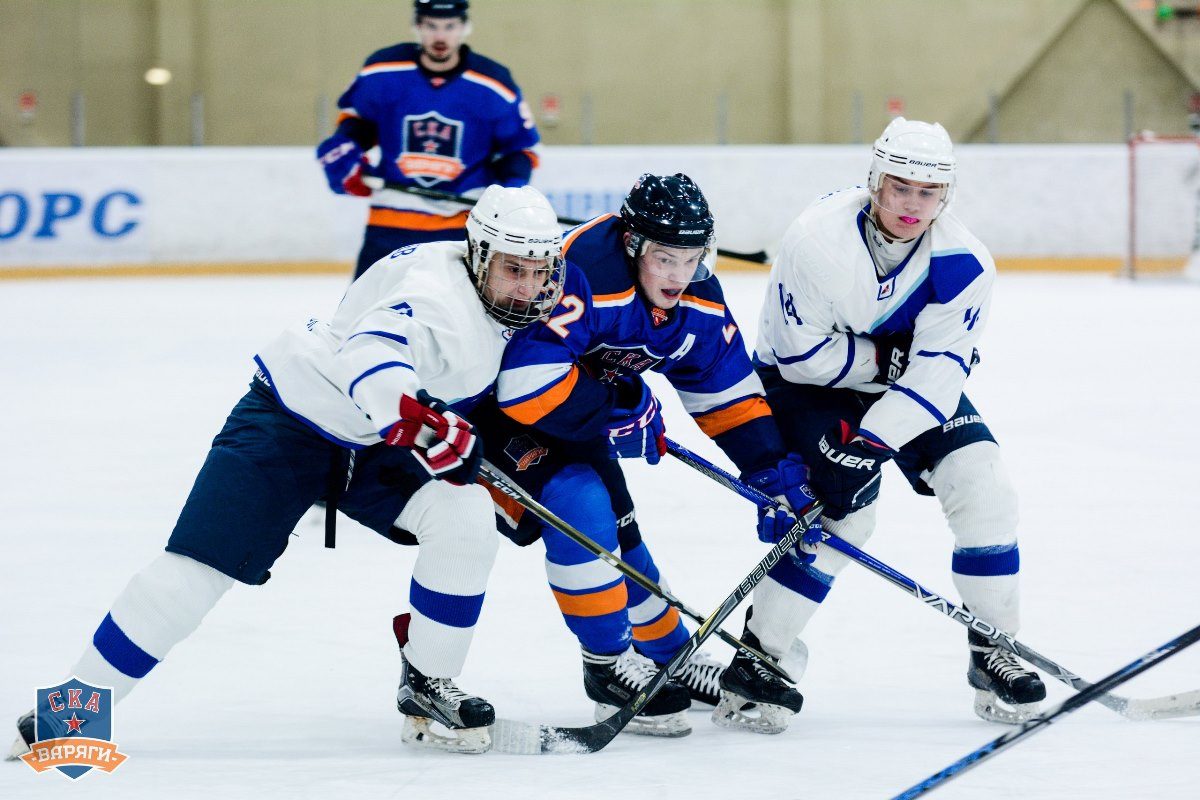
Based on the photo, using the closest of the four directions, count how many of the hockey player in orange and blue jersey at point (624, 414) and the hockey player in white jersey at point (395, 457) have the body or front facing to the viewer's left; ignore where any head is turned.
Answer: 0

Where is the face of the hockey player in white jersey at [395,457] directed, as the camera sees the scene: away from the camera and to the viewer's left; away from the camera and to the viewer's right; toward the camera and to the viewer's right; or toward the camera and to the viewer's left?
toward the camera and to the viewer's right

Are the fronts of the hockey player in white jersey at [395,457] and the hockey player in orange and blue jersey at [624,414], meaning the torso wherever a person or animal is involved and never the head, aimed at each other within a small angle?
no

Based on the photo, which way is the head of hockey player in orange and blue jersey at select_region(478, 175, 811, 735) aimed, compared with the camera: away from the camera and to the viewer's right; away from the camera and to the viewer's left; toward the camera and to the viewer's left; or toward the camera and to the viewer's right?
toward the camera and to the viewer's right

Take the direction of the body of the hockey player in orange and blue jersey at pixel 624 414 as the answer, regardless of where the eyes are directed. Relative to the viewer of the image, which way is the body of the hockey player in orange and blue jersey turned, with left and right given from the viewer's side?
facing the viewer and to the right of the viewer
